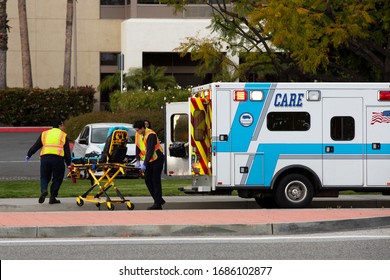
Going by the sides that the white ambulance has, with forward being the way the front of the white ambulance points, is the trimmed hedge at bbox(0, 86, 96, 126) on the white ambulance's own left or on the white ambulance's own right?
on the white ambulance's own left

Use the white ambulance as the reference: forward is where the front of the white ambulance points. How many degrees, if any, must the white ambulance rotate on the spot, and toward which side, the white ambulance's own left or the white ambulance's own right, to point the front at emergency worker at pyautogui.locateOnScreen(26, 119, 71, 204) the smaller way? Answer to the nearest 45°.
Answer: approximately 180°

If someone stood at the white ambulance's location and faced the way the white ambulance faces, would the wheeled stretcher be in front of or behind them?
behind

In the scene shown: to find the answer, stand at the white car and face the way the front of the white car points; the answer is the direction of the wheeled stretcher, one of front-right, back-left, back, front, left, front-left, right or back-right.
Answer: front-right

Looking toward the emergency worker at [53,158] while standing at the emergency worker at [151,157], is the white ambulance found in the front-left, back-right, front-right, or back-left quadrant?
back-right

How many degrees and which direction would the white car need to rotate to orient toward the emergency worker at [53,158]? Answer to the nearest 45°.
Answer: approximately 45° to its right

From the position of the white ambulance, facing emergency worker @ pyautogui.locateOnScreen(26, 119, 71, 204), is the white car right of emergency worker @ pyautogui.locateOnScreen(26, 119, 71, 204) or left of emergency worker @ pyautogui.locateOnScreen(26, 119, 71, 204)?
right

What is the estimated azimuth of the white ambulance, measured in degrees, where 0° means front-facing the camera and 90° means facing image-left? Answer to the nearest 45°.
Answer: approximately 270°
